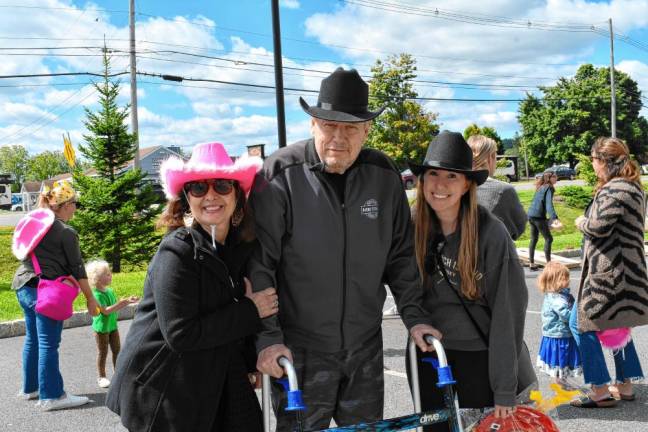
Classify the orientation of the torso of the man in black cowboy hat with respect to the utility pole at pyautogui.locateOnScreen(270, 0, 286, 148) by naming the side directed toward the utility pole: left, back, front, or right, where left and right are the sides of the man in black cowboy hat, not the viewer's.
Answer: back

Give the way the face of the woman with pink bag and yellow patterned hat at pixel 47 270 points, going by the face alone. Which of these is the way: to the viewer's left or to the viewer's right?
to the viewer's right

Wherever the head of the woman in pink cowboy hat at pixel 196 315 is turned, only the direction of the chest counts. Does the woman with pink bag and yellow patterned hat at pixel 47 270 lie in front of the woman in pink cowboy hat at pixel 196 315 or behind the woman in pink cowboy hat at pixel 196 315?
behind

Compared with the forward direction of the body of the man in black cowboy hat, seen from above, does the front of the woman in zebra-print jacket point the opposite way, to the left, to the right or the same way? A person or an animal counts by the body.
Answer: to the right

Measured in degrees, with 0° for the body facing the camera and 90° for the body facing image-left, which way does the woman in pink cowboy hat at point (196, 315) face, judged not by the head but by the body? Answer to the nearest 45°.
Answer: approximately 315°

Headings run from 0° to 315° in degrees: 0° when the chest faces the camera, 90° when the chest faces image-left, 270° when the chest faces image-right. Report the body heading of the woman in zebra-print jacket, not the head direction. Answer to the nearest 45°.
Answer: approximately 90°

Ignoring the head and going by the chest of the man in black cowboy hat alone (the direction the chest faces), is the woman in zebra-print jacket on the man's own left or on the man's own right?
on the man's own left

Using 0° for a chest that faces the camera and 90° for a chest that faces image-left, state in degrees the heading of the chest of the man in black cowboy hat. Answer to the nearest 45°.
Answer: approximately 0°

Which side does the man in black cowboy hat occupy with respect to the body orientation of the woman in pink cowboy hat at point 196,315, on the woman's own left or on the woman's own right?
on the woman's own left

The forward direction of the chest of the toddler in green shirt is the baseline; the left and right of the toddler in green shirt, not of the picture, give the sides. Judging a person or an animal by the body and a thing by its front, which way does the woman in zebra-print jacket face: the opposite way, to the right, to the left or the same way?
the opposite way
